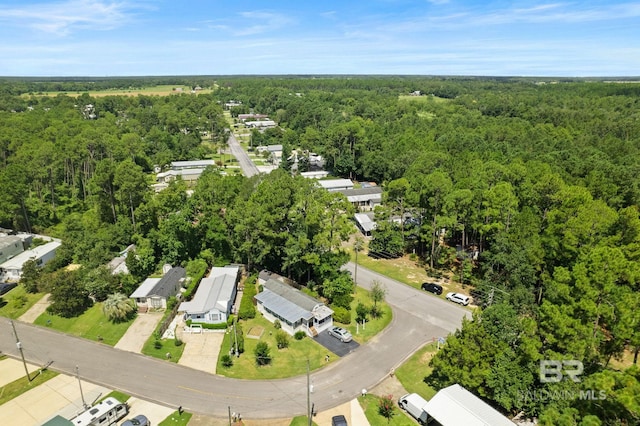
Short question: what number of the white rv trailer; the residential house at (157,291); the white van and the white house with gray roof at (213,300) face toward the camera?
2

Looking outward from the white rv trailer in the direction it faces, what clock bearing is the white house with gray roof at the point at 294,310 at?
The white house with gray roof is roughly at 1 o'clock from the white rv trailer.

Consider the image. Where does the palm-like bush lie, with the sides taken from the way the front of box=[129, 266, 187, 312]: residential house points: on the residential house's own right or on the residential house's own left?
on the residential house's own right

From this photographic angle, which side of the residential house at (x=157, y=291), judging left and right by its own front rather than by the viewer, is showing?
front

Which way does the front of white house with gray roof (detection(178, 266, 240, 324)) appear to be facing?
toward the camera

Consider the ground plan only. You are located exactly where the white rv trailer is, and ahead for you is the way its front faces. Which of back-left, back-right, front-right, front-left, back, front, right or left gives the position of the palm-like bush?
front-left

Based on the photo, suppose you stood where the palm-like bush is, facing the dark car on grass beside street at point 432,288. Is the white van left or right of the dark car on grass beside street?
right

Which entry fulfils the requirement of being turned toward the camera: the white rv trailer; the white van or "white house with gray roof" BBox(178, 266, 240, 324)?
the white house with gray roof

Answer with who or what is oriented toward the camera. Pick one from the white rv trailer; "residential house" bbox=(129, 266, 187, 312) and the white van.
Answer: the residential house

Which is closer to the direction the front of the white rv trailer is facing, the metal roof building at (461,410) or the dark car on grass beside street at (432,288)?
the dark car on grass beside street

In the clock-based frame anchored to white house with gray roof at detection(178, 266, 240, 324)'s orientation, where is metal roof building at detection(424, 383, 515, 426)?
The metal roof building is roughly at 11 o'clock from the white house with gray roof.

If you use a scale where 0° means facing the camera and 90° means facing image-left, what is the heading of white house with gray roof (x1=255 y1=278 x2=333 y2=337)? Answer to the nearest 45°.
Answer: approximately 315°

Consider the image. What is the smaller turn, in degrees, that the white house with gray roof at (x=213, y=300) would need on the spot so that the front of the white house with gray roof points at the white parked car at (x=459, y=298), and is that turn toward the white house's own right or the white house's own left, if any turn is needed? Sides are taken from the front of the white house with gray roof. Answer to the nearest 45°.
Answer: approximately 90° to the white house's own left

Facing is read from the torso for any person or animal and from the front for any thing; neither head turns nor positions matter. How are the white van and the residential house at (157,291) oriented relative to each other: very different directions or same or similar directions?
very different directions
